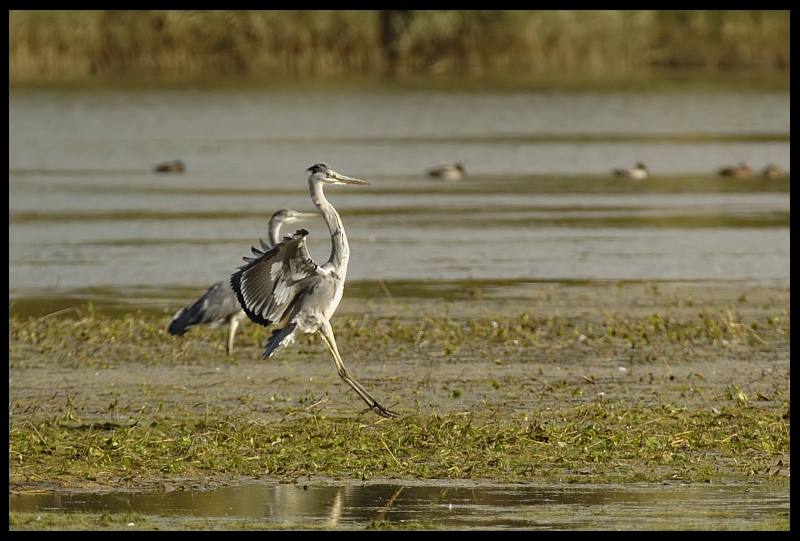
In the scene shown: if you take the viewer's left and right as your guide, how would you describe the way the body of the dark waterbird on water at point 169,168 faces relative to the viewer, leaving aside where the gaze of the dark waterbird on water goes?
facing to the right of the viewer

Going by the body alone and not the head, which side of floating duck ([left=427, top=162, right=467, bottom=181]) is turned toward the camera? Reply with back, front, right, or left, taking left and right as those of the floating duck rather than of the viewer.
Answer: right

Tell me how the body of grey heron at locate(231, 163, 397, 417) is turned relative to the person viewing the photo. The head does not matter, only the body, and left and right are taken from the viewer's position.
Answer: facing to the right of the viewer

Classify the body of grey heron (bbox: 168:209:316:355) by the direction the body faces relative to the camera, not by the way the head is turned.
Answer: to the viewer's right

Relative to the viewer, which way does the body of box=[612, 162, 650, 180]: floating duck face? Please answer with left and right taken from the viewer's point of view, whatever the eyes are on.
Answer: facing to the right of the viewer

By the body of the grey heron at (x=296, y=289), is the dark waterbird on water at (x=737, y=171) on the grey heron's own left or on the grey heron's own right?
on the grey heron's own left

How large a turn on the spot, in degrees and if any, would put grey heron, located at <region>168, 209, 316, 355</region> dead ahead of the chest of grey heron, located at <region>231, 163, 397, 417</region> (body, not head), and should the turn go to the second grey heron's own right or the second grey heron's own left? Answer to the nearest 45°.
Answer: approximately 135° to the second grey heron's own left
